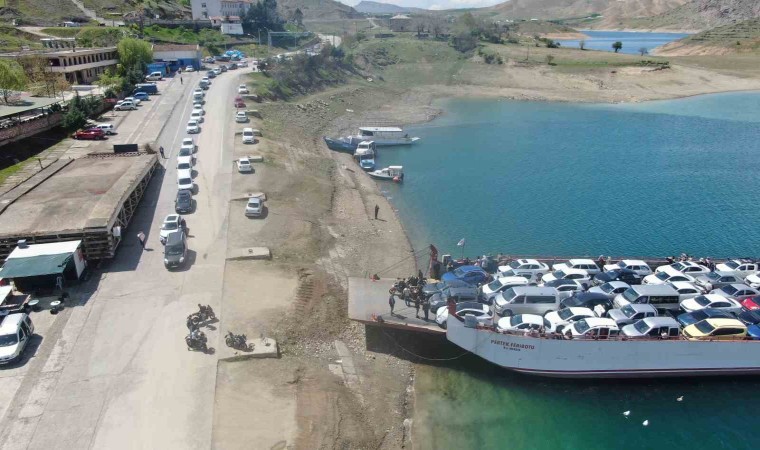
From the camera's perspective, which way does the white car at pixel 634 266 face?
to the viewer's left

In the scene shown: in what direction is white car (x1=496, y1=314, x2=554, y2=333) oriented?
to the viewer's left

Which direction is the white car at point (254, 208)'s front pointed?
toward the camera

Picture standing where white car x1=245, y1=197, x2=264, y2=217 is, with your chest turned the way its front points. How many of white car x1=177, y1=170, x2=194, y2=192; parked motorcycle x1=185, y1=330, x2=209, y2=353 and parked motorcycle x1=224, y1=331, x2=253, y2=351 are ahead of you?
2

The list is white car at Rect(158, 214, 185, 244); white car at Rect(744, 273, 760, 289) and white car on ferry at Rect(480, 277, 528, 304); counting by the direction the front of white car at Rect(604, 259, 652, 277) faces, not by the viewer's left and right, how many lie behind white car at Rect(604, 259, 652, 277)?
1

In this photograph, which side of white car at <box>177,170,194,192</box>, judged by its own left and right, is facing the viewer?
front

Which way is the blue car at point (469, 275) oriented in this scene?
to the viewer's left

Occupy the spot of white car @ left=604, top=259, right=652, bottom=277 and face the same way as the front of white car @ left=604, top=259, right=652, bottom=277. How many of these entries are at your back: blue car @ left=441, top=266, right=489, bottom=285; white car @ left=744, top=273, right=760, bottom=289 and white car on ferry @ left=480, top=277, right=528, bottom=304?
1

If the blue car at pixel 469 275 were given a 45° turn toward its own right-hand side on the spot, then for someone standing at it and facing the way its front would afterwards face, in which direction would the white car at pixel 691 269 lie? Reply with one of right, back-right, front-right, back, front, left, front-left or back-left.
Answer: back-right

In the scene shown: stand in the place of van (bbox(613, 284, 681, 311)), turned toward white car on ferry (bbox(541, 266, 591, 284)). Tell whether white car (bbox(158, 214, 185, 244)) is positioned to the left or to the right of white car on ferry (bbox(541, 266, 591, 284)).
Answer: left

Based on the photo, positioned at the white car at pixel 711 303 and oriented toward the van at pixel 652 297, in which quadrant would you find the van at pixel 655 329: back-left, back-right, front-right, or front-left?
front-left

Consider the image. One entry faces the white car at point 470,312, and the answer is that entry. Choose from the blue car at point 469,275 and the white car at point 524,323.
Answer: the white car at point 524,323
